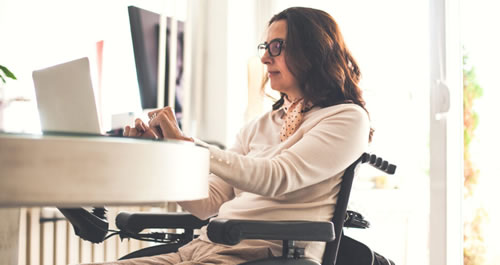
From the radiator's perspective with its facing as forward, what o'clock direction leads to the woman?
The woman is roughly at 11 o'clock from the radiator.

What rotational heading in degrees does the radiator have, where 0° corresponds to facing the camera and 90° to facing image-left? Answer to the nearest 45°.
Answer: approximately 0°

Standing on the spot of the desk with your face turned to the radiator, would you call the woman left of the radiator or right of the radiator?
right

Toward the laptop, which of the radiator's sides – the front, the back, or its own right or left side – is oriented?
front

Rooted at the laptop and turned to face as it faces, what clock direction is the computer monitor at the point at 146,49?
The computer monitor is roughly at 11 o'clock from the laptop.

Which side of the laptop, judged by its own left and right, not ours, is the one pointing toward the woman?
front

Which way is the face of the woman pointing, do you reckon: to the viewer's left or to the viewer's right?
to the viewer's left

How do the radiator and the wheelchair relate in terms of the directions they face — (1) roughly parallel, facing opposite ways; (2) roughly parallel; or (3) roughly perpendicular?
roughly perpendicular

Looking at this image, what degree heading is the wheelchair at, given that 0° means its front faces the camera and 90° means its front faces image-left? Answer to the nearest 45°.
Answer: approximately 90°

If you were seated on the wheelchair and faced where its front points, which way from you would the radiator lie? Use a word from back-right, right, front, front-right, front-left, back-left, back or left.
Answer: front-right
